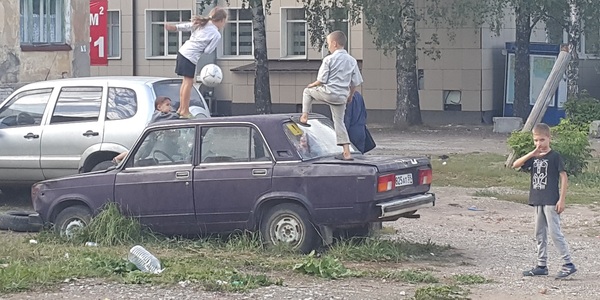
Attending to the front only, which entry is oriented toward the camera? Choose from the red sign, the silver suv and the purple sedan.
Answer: the red sign

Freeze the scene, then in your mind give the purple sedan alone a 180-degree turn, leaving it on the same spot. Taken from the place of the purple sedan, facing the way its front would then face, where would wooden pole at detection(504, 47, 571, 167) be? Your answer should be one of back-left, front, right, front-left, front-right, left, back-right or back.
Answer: left

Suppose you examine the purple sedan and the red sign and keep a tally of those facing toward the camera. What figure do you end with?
1

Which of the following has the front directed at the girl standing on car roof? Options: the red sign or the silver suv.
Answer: the red sign

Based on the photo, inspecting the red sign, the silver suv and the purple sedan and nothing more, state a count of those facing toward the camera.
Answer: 1

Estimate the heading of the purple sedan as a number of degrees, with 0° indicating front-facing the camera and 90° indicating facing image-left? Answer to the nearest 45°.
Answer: approximately 135°

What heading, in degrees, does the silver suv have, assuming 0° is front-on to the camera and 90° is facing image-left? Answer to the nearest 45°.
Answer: approximately 135°

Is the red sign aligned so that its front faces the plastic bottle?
yes

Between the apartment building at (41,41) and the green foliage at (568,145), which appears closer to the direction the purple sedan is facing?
the apartment building

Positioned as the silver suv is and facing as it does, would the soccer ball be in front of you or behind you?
behind

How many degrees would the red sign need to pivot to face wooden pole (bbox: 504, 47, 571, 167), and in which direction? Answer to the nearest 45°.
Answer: approximately 45° to its left

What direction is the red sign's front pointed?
toward the camera

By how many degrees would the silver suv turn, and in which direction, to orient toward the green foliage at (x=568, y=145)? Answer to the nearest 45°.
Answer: approximately 135° to its right
